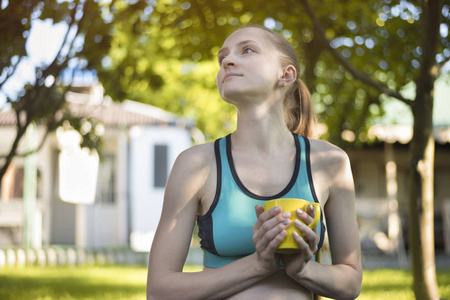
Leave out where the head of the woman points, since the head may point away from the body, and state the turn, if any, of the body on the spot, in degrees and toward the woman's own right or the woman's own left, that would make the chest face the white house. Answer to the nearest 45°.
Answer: approximately 180°

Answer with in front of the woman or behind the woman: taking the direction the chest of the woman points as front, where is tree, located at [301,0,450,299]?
behind

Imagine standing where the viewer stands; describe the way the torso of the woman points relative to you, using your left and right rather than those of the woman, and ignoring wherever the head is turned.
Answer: facing the viewer

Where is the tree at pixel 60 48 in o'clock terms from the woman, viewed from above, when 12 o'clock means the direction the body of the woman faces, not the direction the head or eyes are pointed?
The tree is roughly at 5 o'clock from the woman.

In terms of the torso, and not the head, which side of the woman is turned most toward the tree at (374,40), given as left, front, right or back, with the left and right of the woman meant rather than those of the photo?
back

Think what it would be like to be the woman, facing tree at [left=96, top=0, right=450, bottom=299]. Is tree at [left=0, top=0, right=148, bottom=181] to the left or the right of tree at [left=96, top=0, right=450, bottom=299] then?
left
